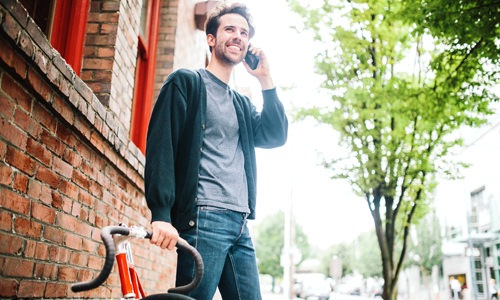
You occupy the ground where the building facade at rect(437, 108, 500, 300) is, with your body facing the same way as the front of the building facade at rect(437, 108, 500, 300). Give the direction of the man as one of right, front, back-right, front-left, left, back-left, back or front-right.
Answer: front-left

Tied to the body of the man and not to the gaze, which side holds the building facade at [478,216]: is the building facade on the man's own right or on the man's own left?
on the man's own left

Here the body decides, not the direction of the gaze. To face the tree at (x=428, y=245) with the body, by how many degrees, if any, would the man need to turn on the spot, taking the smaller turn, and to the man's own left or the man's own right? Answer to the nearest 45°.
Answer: approximately 90° to the man's own left

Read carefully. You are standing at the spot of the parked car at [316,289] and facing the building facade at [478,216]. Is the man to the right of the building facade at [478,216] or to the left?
right

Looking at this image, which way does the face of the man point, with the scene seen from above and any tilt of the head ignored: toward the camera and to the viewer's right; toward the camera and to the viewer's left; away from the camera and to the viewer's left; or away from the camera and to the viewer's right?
toward the camera and to the viewer's right

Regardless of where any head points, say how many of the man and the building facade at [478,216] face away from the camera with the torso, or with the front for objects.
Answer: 0
